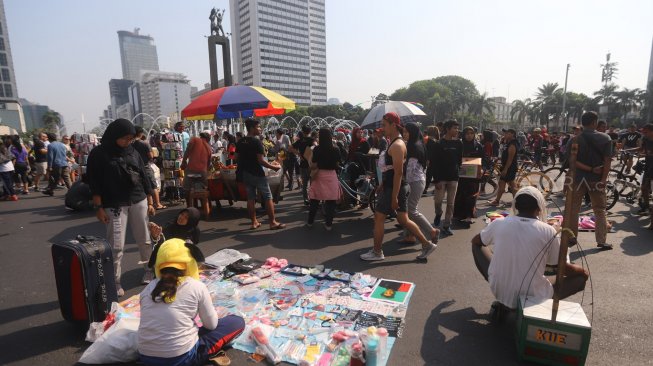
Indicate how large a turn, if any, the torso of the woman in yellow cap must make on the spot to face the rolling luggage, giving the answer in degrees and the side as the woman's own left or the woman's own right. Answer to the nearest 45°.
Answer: approximately 90° to the woman's own left

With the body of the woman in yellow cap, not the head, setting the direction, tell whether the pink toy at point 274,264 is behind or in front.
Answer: in front

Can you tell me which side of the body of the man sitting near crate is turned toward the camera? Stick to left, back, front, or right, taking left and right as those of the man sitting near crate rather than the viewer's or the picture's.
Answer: back

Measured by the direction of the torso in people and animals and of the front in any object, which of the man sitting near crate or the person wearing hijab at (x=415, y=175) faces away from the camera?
the man sitting near crate

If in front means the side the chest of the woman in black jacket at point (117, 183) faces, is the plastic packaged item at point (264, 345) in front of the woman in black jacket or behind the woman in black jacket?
in front

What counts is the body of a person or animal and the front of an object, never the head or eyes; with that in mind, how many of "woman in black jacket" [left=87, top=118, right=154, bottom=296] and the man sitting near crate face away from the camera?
1

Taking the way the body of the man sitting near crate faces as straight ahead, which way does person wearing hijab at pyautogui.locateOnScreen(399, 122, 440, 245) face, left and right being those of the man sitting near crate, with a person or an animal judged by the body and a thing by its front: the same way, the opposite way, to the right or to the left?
to the left

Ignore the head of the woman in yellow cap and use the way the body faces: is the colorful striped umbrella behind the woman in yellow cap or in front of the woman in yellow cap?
in front

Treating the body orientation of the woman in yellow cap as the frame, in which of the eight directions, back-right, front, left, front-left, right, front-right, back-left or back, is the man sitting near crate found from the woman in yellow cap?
front-right
